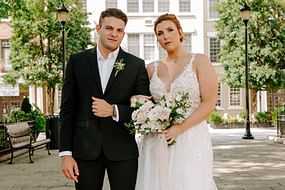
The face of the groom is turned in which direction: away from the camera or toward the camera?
toward the camera

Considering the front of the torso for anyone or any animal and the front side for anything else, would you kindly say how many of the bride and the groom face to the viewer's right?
0

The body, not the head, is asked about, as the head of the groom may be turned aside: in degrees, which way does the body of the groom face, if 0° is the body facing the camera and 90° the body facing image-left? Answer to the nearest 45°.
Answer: approximately 0°

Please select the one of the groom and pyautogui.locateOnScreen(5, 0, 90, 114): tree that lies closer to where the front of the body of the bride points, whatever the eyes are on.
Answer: the groom

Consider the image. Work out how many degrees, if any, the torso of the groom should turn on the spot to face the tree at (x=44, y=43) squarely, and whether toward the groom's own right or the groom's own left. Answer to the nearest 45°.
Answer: approximately 180°
